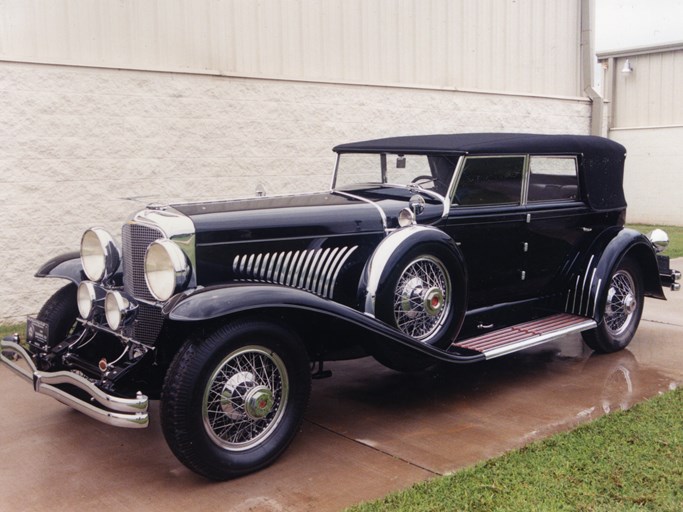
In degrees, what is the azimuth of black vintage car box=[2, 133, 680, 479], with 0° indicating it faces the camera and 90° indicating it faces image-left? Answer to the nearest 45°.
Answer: approximately 45°
